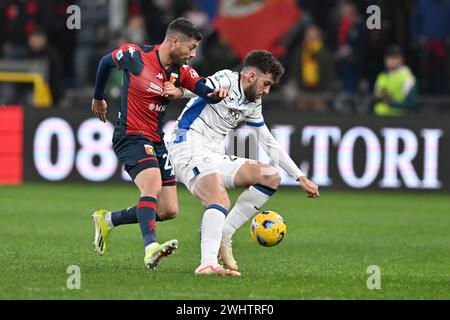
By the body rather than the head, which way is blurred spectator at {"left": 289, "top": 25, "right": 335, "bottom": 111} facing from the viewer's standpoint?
toward the camera

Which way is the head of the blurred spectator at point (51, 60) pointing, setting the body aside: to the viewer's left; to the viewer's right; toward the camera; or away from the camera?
toward the camera

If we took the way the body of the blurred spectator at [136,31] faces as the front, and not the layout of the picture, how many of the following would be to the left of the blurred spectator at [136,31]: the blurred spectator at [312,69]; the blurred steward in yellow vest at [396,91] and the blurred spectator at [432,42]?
3

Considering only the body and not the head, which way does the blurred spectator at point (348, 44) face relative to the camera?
toward the camera

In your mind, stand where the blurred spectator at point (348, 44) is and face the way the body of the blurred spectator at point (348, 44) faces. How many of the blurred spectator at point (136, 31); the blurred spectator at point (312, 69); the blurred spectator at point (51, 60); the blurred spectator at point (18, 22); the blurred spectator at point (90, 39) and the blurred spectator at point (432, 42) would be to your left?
1

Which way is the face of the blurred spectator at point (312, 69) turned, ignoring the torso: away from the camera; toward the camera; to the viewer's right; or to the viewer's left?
toward the camera

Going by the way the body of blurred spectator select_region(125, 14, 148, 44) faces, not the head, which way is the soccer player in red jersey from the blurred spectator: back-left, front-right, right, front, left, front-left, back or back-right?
front

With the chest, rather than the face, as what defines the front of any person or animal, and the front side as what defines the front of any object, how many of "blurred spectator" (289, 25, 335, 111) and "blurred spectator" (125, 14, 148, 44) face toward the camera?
2

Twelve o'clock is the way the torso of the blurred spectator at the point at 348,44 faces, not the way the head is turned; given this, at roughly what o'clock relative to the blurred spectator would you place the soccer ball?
The soccer ball is roughly at 12 o'clock from the blurred spectator.

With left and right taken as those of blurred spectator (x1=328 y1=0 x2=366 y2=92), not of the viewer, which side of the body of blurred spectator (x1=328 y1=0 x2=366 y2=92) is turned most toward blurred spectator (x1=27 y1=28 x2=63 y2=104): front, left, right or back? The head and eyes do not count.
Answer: right

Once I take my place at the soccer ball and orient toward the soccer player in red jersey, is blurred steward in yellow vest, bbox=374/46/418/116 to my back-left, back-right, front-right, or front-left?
back-right

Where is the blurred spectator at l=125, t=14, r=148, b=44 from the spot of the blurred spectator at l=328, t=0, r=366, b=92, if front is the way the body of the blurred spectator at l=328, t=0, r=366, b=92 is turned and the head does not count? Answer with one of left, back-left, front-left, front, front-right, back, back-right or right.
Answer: right

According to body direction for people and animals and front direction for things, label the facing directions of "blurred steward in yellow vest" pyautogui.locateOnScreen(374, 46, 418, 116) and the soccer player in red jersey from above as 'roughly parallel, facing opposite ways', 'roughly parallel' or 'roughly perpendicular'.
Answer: roughly perpendicular

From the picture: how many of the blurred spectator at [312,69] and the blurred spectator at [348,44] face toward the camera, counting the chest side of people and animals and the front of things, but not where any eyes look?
2
